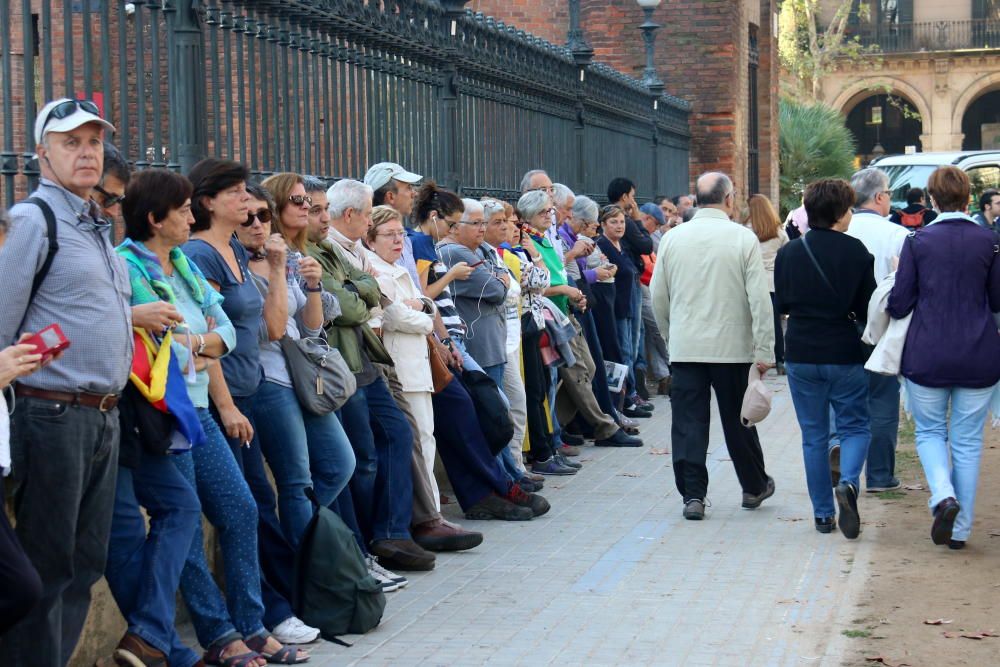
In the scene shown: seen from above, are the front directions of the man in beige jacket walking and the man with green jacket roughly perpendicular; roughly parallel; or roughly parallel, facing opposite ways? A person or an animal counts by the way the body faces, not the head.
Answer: roughly perpendicular

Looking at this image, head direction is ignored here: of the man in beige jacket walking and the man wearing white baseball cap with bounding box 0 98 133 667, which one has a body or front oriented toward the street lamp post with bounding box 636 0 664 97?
the man in beige jacket walking

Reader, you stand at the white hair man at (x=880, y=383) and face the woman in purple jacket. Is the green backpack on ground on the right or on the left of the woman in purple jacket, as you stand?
right

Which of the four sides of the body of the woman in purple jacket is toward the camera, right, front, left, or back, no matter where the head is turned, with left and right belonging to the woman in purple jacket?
back

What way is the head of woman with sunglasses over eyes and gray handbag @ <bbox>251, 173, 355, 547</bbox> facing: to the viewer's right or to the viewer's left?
to the viewer's right

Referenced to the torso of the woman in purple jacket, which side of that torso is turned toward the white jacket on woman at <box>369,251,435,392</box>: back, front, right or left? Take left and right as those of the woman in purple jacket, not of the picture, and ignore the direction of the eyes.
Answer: left

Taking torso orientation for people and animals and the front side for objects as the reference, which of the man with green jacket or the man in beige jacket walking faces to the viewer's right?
the man with green jacket

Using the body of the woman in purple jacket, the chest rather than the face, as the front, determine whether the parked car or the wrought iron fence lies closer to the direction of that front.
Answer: the parked car

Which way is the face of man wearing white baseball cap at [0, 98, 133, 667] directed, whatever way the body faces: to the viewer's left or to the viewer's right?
to the viewer's right

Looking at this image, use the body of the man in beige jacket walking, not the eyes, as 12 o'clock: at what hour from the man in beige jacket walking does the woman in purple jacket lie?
The woman in purple jacket is roughly at 4 o'clock from the man in beige jacket walking.

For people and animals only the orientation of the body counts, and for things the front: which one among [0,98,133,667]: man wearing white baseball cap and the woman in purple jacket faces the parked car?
the woman in purple jacket

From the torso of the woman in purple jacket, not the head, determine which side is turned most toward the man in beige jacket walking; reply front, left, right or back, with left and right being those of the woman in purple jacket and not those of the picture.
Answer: left

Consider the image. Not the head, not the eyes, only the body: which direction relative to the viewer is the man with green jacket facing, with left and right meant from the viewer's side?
facing to the right of the viewer

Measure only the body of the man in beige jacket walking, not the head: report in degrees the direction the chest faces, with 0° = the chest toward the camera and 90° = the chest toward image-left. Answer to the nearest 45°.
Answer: approximately 180°
